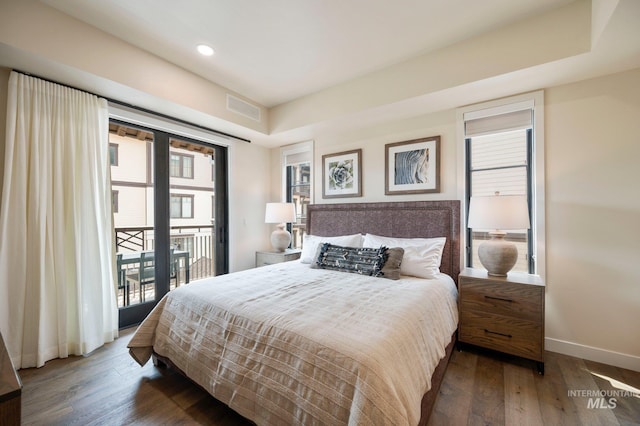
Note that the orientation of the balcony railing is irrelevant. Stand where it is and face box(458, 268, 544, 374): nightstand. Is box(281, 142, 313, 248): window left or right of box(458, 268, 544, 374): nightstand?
left

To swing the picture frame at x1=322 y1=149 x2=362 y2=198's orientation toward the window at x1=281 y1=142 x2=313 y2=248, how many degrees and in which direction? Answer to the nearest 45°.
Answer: approximately 90° to its right

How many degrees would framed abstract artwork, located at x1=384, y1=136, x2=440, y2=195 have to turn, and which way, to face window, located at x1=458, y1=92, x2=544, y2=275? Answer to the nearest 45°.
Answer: approximately 135° to its left

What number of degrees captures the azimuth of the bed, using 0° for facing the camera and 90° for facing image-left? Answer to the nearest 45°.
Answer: approximately 45°

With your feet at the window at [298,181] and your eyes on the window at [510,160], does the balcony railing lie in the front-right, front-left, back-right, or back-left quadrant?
back-right
